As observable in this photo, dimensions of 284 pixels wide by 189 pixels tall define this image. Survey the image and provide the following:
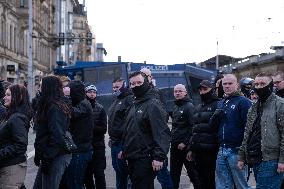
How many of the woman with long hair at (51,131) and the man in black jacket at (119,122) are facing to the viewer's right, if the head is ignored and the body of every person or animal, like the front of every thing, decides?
0

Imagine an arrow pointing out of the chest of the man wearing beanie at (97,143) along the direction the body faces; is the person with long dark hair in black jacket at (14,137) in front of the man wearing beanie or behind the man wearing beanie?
in front

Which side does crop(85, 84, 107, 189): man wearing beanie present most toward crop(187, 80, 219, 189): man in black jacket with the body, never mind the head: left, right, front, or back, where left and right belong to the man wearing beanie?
left

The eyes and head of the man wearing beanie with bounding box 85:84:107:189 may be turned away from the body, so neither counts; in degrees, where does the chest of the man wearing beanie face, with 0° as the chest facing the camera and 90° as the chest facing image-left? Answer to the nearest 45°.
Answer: approximately 45°

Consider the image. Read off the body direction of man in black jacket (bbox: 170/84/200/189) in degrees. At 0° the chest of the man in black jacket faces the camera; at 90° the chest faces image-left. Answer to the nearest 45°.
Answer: approximately 45°

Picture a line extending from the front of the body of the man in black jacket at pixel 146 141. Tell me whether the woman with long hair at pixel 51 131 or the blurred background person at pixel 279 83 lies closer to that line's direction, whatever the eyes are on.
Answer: the woman with long hair

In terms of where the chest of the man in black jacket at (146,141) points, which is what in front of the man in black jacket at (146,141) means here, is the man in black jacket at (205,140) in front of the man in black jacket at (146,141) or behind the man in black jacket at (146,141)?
behind

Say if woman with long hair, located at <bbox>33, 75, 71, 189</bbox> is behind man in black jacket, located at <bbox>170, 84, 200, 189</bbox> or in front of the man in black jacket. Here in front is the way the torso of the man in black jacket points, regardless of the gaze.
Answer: in front
